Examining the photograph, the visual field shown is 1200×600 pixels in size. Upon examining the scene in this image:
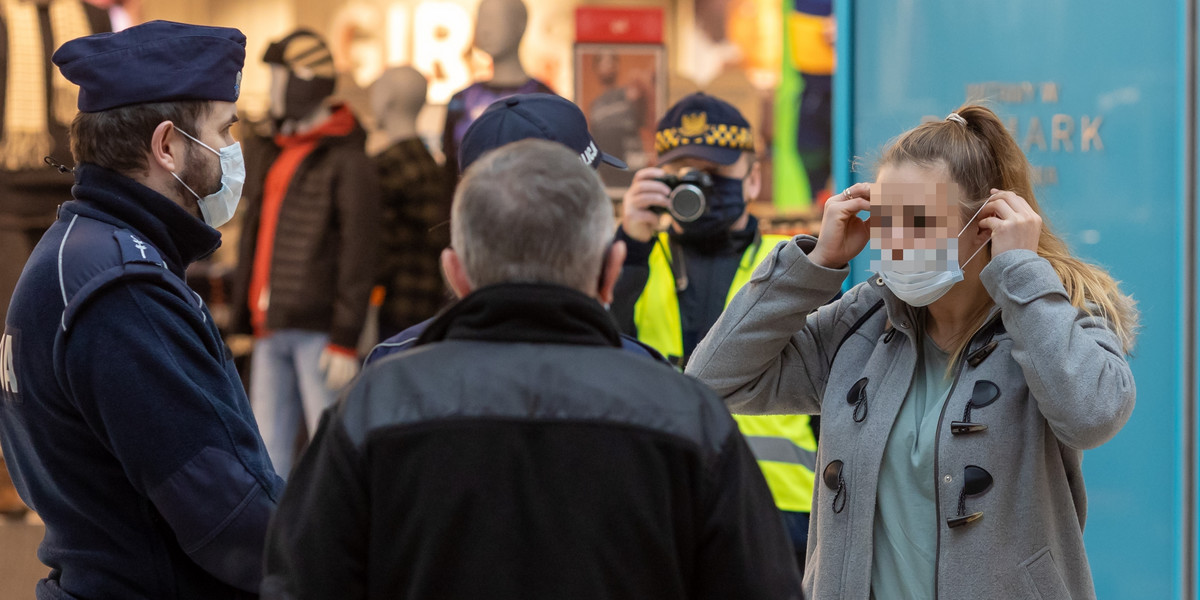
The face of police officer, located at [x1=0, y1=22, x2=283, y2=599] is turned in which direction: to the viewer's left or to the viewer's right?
to the viewer's right

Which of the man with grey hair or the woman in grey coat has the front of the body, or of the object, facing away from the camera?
the man with grey hair

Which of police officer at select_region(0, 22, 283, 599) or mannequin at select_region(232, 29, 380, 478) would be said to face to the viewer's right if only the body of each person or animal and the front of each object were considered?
the police officer

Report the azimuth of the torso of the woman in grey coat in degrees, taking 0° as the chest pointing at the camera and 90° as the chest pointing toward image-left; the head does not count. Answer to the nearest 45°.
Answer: approximately 45°

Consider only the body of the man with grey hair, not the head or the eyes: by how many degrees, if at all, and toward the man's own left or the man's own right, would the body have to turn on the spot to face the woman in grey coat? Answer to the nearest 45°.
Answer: approximately 45° to the man's own right

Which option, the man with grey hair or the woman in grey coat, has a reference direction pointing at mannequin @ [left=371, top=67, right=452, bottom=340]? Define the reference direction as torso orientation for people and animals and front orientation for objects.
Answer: the man with grey hair

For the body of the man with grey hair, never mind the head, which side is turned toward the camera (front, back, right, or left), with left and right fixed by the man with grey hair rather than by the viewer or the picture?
back

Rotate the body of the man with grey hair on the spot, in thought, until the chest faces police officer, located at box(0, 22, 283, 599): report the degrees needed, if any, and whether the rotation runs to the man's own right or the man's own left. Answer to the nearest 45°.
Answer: approximately 45° to the man's own left
